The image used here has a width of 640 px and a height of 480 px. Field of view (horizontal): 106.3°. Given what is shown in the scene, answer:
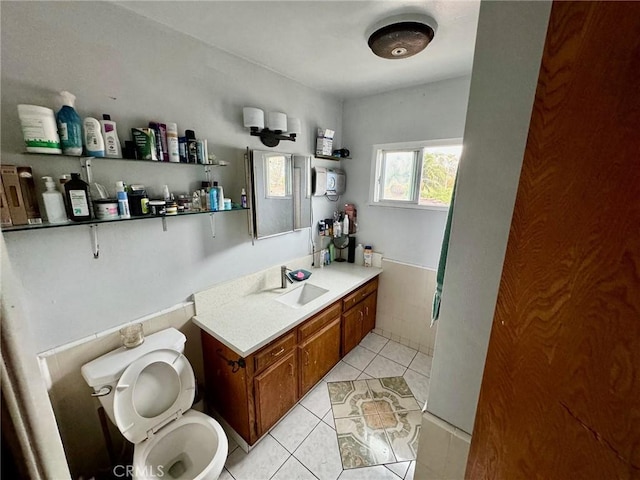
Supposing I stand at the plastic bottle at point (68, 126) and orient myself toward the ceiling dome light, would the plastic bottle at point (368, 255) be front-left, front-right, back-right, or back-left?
front-left

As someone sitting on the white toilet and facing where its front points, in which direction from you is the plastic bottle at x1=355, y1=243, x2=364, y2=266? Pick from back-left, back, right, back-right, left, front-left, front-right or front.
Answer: front-left

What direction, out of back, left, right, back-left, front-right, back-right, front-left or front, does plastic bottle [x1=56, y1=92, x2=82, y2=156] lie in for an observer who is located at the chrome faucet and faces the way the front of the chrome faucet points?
right

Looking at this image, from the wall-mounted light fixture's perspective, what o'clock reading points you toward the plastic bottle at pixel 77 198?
The plastic bottle is roughly at 3 o'clock from the wall-mounted light fixture.

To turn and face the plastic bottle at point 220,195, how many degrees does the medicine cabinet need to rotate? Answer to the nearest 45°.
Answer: approximately 90° to its right

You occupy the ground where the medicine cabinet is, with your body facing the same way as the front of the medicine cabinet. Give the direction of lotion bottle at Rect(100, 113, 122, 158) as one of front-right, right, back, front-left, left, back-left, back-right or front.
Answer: right

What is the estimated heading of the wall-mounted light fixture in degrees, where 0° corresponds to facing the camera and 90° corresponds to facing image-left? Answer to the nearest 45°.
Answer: approximately 315°

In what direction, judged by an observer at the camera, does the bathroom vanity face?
facing the viewer and to the right of the viewer

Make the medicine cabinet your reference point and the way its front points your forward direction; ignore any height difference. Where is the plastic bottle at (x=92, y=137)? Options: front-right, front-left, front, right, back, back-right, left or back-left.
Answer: right

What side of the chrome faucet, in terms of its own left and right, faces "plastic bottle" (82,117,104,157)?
right

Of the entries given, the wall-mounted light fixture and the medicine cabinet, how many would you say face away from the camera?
0

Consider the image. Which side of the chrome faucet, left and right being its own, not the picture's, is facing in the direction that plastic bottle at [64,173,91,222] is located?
right
